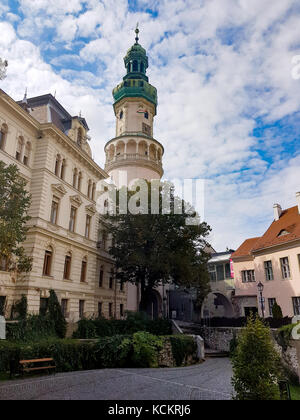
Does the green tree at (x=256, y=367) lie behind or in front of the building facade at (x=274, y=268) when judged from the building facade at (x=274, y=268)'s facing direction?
in front

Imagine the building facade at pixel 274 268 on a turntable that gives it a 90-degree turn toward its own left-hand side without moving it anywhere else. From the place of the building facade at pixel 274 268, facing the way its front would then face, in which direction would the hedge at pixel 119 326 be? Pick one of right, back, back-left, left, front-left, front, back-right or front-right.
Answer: right

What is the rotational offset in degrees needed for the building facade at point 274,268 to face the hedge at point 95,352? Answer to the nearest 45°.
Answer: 0° — it already faces it

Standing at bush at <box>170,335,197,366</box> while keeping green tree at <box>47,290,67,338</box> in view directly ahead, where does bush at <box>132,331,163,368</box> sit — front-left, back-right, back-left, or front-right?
front-left

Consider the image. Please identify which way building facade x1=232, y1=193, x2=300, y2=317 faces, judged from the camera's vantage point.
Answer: facing the viewer and to the left of the viewer

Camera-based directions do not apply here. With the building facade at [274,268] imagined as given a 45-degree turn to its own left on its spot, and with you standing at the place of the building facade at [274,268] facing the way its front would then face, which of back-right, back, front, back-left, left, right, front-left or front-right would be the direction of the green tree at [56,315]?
front-right

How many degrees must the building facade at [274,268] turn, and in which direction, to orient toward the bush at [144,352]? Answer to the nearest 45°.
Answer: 0° — it already faces it

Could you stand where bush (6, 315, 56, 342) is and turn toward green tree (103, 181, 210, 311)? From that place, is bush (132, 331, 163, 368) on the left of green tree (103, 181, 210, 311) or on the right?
right

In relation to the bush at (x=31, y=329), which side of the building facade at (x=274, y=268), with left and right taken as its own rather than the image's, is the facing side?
front

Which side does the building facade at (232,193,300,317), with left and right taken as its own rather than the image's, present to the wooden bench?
front

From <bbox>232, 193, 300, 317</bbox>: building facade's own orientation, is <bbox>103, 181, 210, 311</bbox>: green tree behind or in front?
in front
